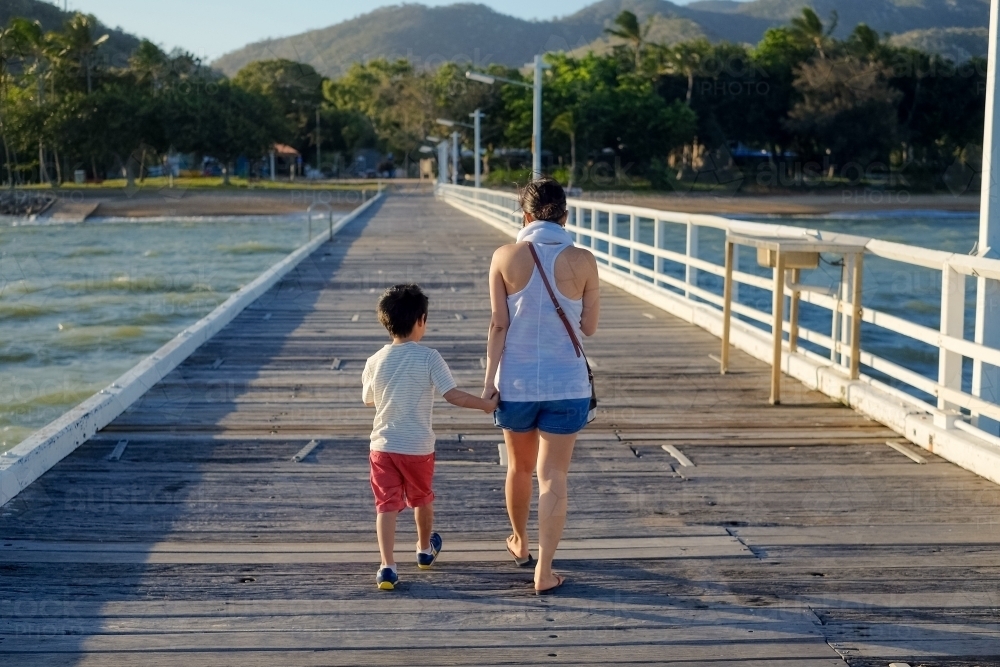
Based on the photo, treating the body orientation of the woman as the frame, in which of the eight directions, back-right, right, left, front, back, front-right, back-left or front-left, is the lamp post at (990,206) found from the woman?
front-right

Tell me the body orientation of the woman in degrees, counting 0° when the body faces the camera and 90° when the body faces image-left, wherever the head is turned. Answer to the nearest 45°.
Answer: approximately 180°

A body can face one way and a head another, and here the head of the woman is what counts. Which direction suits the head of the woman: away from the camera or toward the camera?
away from the camera
